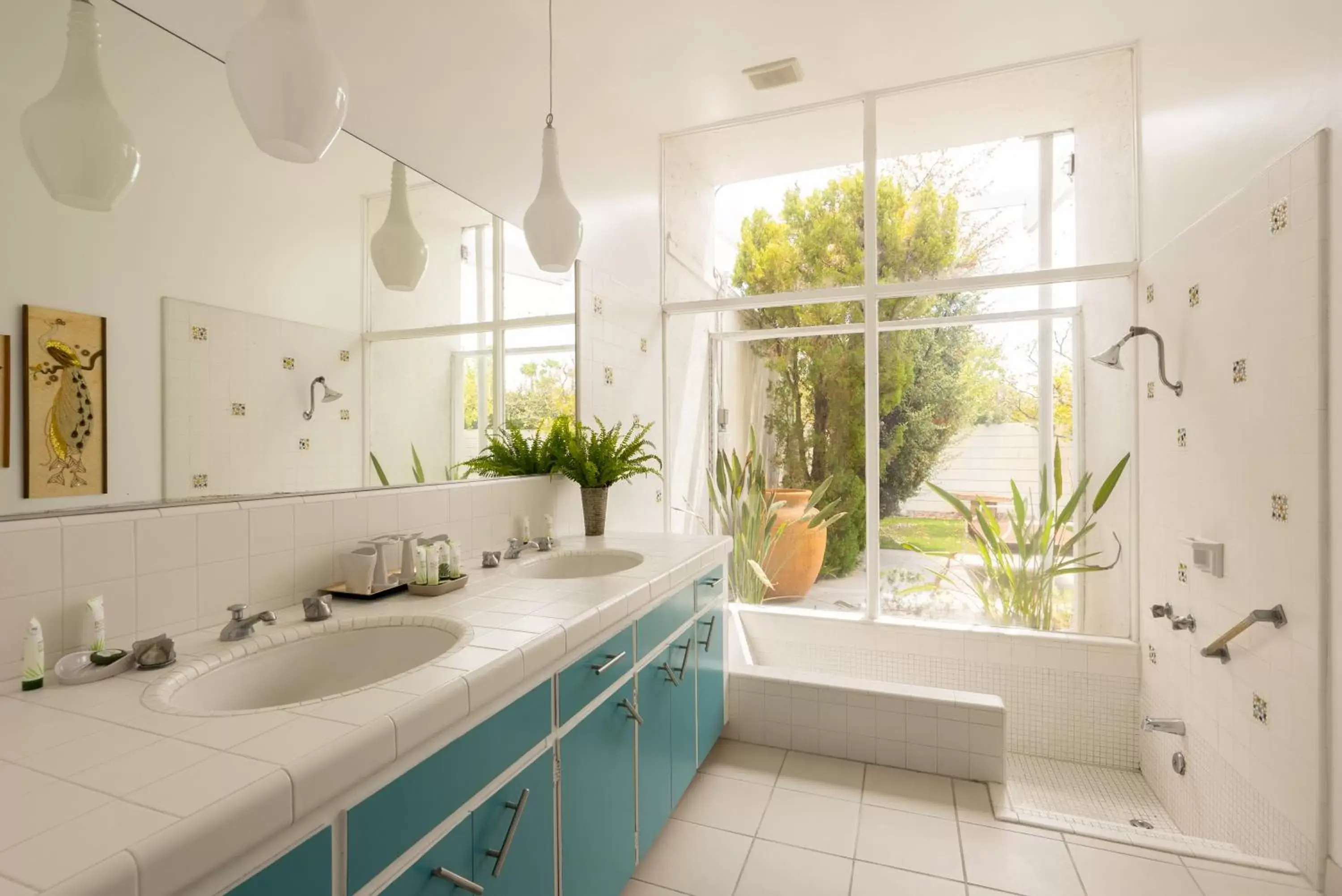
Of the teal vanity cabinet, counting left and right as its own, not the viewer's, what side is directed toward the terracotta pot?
left

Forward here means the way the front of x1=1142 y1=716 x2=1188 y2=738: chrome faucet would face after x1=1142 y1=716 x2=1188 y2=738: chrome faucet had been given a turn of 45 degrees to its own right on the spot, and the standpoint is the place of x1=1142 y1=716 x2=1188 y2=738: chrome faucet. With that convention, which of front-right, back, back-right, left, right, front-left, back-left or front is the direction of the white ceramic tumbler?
left

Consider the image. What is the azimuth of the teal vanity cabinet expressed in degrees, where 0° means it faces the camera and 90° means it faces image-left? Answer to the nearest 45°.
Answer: approximately 315°

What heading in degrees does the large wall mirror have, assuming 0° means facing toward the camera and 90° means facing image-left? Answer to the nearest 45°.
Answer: approximately 315°

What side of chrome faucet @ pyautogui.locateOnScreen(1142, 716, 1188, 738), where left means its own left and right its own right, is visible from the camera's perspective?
left

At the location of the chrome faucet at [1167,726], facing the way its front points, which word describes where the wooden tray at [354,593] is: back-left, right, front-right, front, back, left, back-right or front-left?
front-left

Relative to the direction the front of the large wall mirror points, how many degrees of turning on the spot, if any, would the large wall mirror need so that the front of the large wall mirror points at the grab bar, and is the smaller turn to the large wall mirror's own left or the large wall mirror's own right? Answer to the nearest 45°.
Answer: approximately 45° to the large wall mirror's own left

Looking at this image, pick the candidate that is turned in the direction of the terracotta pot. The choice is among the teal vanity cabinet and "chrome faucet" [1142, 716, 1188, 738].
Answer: the chrome faucet

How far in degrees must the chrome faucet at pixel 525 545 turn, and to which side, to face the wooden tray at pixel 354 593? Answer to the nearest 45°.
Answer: approximately 90° to its right

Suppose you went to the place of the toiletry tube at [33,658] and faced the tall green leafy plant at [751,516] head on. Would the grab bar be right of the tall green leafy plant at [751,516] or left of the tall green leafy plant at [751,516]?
right

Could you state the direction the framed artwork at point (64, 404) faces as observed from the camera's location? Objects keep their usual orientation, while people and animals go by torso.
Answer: facing the viewer and to the right of the viewer
